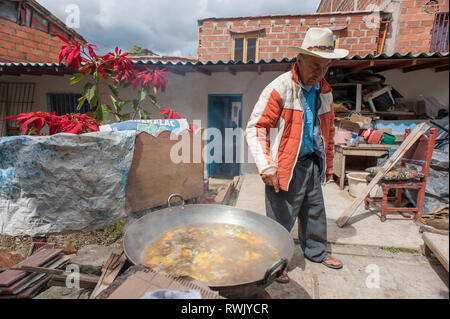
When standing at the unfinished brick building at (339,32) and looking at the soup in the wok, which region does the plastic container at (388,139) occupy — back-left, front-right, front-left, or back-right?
front-left

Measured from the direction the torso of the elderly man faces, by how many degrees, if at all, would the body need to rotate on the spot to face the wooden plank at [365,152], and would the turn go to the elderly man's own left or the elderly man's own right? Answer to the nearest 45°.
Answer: approximately 135° to the elderly man's own left

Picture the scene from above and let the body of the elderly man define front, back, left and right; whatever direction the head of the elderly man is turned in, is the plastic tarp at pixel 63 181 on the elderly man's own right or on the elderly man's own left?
on the elderly man's own right

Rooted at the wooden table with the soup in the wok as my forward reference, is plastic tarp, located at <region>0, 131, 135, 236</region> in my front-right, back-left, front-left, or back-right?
front-right

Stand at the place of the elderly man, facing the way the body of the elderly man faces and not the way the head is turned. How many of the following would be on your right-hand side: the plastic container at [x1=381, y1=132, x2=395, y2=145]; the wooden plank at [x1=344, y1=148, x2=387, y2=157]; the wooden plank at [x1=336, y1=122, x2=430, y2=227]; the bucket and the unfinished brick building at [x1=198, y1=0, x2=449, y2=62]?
0

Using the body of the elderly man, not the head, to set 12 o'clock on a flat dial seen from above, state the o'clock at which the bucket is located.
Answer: The bucket is roughly at 8 o'clock from the elderly man.

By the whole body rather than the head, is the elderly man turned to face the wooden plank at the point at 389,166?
no

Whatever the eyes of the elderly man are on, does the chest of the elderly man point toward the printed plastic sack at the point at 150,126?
no

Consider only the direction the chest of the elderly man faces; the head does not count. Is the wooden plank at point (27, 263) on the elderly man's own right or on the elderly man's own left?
on the elderly man's own right
